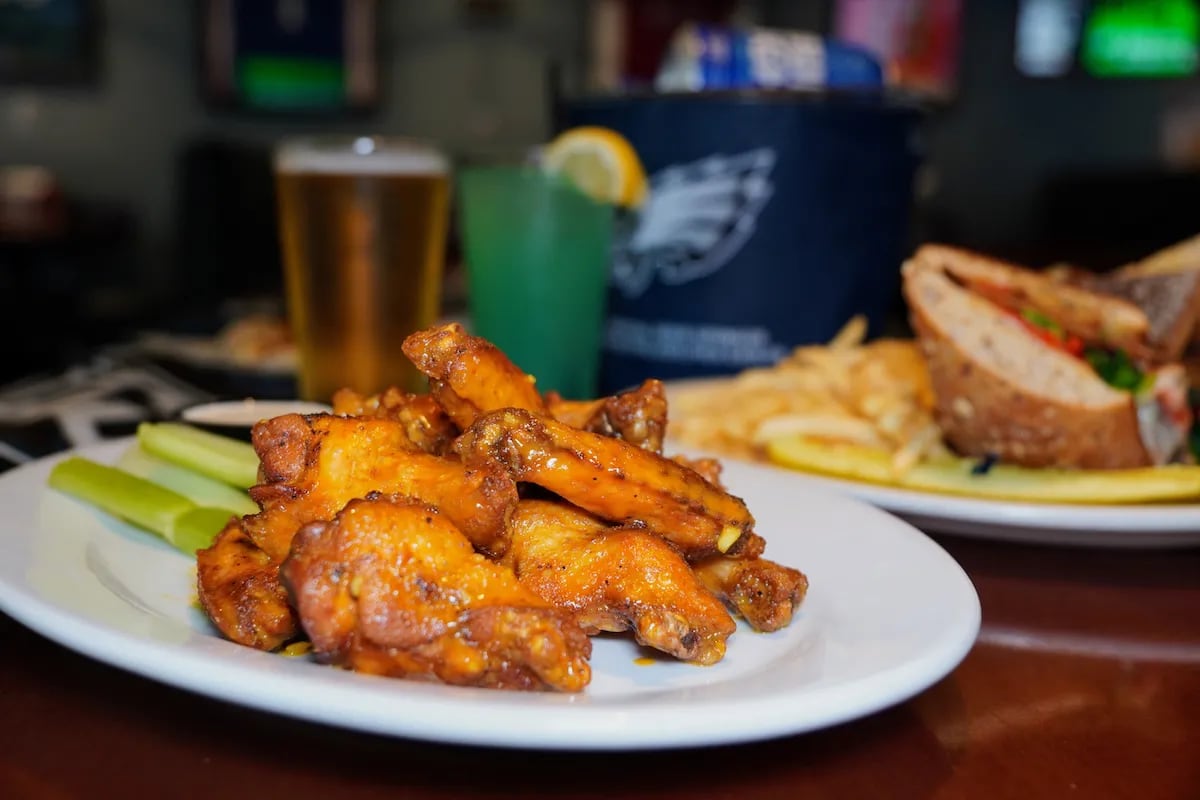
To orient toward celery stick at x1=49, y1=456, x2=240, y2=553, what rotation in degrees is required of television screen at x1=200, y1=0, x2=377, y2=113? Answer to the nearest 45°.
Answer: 0° — it already faces it

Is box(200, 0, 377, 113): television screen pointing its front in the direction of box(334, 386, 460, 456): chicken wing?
yes

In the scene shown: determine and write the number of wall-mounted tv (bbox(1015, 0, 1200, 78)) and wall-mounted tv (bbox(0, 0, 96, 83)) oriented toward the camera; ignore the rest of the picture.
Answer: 2

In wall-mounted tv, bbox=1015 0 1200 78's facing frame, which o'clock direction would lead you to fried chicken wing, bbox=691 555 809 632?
The fried chicken wing is roughly at 12 o'clock from the wall-mounted tv.

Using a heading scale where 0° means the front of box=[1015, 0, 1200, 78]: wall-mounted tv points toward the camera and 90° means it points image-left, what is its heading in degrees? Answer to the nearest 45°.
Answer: approximately 0°
